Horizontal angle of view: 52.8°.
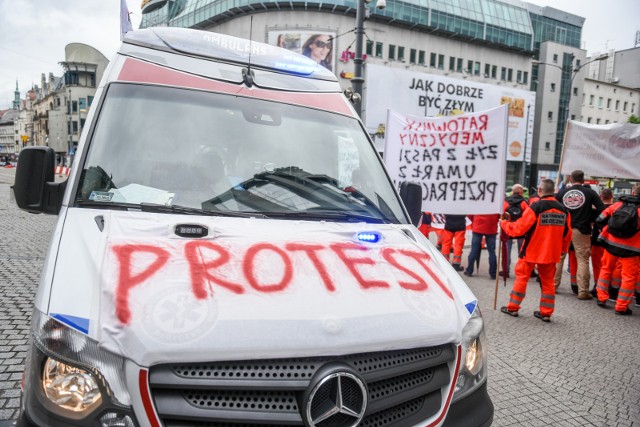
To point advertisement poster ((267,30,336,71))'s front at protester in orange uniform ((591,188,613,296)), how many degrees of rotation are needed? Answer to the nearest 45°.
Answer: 0° — it already faces them

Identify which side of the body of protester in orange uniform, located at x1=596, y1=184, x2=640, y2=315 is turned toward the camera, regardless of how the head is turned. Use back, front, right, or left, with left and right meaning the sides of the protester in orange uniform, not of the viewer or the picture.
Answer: back

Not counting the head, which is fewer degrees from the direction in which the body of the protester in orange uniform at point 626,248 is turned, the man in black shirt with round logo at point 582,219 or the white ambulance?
the man in black shirt with round logo

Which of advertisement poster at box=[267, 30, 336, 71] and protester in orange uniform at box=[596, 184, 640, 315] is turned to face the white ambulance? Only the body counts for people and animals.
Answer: the advertisement poster

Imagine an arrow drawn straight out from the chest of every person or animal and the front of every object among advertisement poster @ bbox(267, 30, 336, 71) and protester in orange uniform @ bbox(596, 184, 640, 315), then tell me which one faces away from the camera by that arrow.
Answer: the protester in orange uniform

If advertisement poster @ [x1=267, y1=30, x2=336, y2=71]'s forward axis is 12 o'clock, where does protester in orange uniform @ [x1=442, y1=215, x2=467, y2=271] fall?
The protester in orange uniform is roughly at 12 o'clock from the advertisement poster.

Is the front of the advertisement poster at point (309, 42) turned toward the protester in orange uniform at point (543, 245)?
yes

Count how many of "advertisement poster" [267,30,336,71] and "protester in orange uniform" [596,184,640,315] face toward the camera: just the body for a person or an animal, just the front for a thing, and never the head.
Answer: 1

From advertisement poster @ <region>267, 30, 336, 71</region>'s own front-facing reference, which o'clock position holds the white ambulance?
The white ambulance is roughly at 12 o'clock from the advertisement poster.
